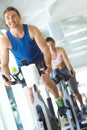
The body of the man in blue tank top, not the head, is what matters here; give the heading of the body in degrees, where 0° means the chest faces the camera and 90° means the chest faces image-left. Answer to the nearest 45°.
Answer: approximately 0°
